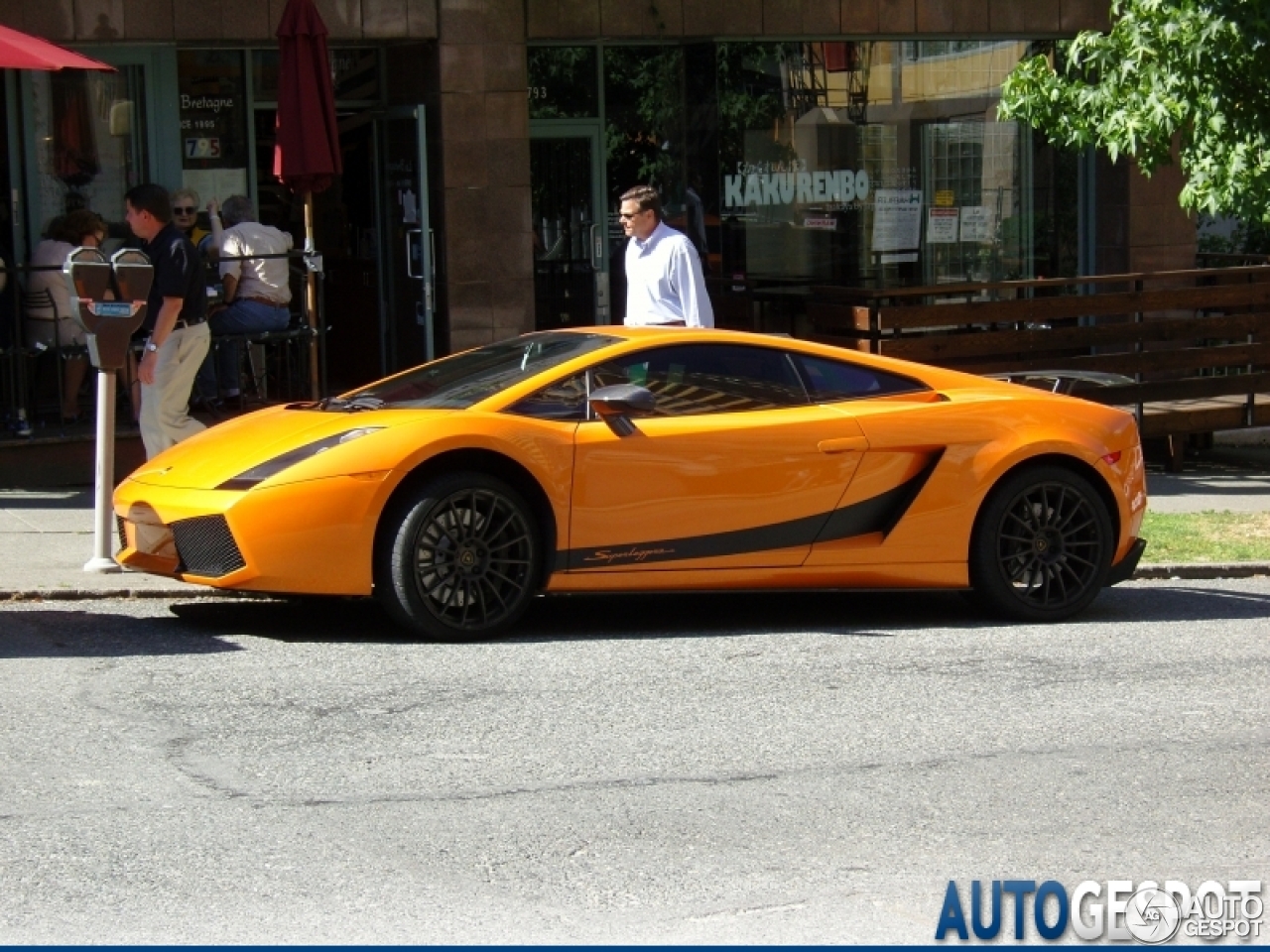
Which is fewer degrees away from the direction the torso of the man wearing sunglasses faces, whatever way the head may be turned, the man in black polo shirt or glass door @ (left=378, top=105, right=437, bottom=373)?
the man in black polo shirt

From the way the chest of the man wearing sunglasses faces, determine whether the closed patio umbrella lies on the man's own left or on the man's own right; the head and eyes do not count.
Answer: on the man's own right

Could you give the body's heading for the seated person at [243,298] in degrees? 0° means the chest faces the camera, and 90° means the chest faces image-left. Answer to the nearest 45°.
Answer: approximately 135°

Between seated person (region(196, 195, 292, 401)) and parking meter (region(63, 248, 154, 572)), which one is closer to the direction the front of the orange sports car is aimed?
the parking meter

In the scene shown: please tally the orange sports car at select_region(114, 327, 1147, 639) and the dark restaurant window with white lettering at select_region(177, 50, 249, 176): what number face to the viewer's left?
1

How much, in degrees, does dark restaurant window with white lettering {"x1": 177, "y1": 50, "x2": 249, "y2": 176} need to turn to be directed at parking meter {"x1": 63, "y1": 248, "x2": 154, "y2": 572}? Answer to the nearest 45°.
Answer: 0° — it already faces it

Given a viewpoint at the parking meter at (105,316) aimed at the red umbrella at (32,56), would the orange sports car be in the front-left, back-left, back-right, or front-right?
back-right

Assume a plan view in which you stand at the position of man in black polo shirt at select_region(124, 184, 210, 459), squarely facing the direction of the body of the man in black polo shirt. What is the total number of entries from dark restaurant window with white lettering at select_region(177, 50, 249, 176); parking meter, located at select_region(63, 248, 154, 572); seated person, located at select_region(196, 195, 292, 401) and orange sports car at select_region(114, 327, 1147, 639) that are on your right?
2

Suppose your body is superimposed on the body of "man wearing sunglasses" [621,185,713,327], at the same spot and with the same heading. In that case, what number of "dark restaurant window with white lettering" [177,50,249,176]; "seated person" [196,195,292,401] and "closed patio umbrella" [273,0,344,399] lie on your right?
3

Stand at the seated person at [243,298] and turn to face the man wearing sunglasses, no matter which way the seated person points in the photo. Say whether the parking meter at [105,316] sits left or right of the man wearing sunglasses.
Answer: right
